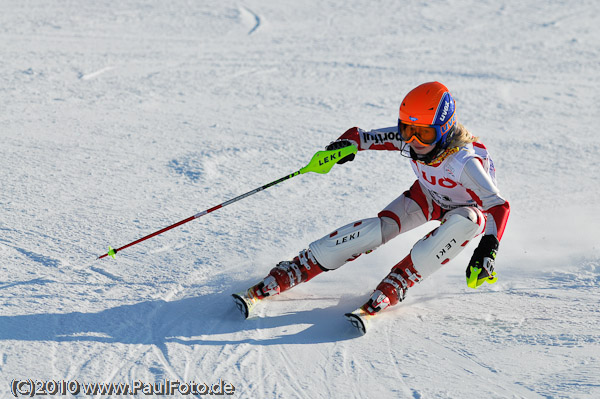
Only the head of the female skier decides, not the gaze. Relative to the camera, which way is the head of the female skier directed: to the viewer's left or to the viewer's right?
to the viewer's left

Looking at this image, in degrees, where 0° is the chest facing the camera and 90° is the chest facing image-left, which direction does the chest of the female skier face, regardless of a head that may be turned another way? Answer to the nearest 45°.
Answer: approximately 45°
